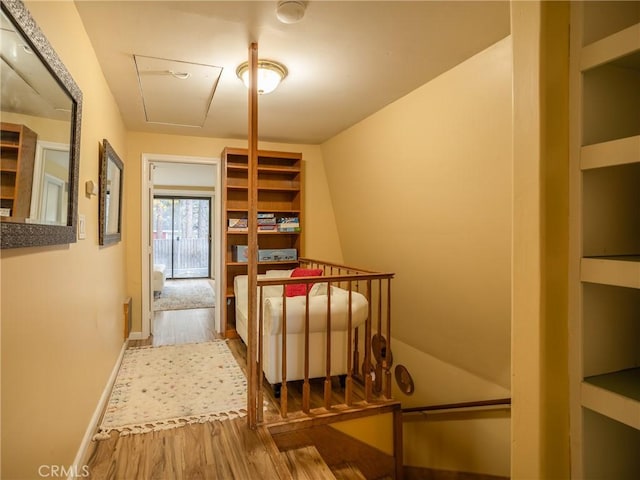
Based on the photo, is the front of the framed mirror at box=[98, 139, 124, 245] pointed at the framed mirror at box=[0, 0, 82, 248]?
no

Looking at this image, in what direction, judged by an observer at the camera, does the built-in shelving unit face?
facing the viewer and to the left of the viewer

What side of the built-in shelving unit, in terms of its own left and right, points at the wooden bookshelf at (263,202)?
right

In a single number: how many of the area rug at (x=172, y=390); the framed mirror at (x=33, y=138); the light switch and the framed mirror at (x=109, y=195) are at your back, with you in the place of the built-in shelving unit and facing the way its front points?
0

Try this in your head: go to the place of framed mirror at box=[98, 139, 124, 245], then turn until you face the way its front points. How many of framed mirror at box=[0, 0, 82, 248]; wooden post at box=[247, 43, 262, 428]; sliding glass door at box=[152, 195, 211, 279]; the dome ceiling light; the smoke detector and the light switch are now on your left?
1

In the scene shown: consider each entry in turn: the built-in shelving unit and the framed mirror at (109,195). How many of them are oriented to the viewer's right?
1

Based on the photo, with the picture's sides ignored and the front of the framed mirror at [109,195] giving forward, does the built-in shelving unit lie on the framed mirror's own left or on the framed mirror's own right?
on the framed mirror's own right

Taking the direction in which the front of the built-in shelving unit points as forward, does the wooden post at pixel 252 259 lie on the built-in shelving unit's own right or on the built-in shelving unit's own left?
on the built-in shelving unit's own right

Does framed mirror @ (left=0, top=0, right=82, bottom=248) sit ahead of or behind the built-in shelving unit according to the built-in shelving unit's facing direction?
ahead

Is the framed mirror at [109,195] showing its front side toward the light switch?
no

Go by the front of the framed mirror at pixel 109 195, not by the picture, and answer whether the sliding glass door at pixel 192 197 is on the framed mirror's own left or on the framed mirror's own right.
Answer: on the framed mirror's own left

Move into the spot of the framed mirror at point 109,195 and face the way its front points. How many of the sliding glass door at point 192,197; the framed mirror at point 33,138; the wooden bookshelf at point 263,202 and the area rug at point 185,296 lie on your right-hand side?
1

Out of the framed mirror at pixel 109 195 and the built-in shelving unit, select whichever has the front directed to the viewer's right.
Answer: the framed mirror

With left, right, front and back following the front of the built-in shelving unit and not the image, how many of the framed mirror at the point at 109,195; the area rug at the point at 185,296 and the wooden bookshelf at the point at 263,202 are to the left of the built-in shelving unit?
0

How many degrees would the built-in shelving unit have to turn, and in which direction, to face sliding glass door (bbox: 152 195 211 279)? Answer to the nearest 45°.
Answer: approximately 90° to its right

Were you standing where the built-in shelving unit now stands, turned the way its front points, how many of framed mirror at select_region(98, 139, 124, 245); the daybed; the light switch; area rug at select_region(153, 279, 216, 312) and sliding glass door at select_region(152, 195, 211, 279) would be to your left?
0

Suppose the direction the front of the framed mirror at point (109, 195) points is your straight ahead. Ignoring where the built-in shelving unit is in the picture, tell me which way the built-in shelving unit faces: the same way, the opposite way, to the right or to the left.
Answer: the opposite way

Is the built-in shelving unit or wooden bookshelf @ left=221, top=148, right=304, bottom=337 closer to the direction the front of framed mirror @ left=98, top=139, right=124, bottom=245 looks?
the wooden bookshelf

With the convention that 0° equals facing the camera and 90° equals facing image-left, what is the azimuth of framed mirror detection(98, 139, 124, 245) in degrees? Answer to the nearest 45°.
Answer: approximately 270°
